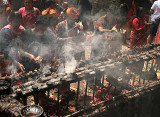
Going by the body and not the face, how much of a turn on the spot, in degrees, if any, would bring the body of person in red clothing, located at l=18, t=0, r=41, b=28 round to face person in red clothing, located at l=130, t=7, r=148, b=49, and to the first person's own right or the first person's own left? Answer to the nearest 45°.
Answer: approximately 90° to the first person's own left

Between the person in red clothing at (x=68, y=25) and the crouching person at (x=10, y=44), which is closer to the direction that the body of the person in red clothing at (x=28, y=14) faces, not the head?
the crouching person

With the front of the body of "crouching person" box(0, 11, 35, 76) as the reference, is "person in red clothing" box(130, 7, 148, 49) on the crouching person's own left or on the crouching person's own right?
on the crouching person's own left

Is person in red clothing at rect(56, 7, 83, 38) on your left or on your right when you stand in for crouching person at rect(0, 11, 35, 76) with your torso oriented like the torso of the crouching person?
on your left

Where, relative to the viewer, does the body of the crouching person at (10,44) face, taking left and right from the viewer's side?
facing the viewer and to the right of the viewer

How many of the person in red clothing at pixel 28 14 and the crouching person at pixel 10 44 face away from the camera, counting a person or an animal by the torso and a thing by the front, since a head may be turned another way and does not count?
0

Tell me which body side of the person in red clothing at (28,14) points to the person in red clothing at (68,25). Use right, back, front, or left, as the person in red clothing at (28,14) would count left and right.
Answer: left

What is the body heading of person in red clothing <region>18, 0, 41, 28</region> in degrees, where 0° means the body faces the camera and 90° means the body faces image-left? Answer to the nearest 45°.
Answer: approximately 0°
